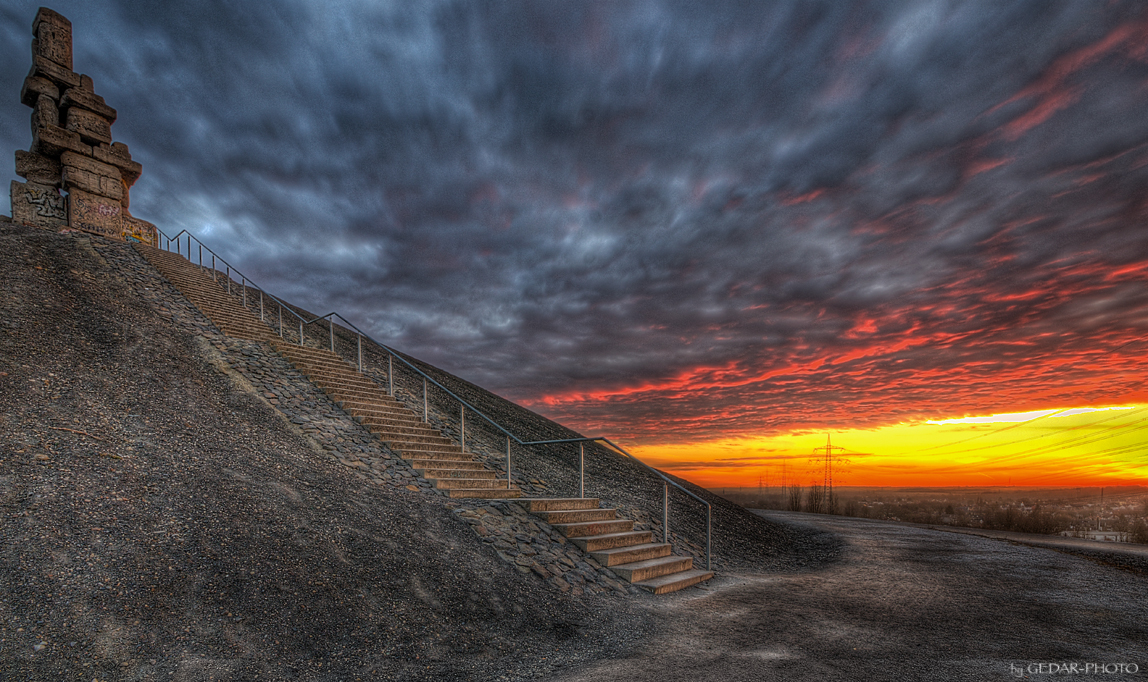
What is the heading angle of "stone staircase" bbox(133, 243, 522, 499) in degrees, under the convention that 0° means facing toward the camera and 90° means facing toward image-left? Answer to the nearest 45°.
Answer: approximately 315°

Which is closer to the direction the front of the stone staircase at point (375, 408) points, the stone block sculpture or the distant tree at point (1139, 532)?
the distant tree

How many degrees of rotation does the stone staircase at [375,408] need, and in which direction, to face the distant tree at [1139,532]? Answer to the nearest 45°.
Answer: approximately 45° to its left

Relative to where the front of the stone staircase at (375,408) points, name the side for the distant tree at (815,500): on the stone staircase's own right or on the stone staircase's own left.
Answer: on the stone staircase's own left

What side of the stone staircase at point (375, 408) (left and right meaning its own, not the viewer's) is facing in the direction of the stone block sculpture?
back
